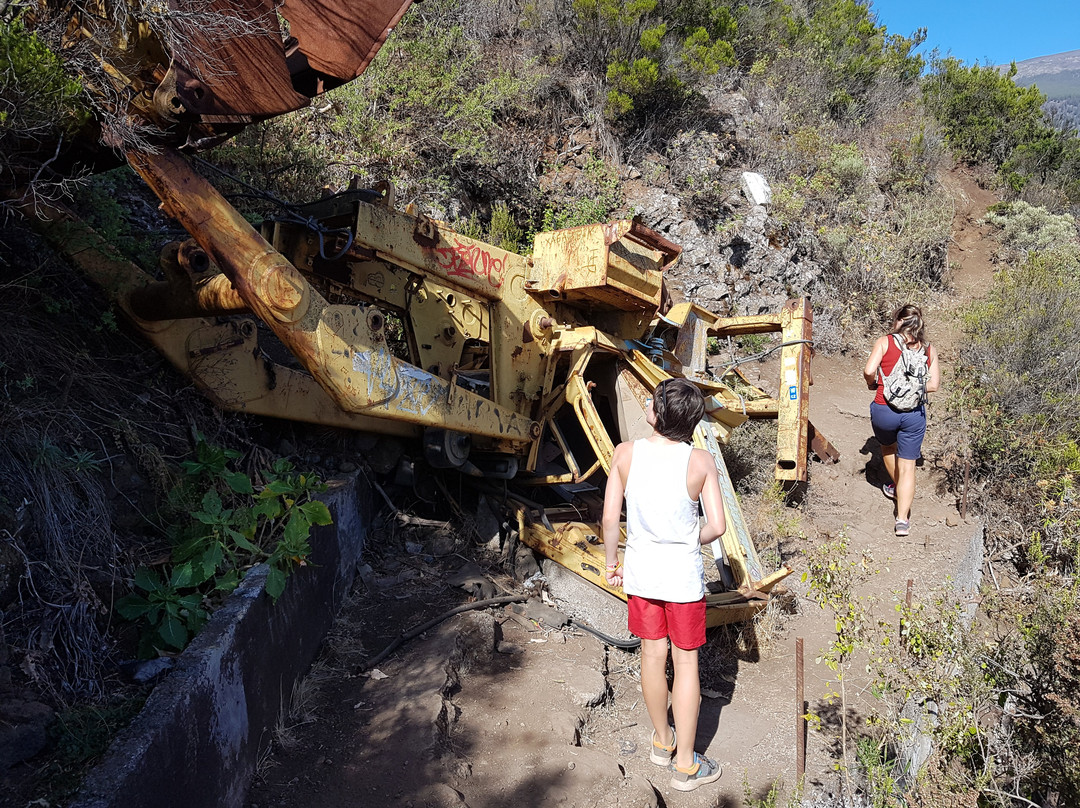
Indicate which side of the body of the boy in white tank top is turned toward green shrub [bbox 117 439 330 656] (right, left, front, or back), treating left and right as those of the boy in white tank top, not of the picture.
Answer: left

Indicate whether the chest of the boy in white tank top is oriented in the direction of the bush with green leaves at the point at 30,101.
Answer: no

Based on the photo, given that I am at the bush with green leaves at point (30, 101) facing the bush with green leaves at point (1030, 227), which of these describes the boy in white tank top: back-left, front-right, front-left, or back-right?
front-right

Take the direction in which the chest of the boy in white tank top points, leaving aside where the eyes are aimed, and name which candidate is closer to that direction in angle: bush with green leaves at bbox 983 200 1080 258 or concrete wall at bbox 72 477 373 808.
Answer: the bush with green leaves

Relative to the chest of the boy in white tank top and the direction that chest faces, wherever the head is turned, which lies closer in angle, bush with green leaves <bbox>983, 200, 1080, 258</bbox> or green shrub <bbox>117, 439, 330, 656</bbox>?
the bush with green leaves

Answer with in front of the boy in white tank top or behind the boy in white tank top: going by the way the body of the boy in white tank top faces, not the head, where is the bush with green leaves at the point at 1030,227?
in front

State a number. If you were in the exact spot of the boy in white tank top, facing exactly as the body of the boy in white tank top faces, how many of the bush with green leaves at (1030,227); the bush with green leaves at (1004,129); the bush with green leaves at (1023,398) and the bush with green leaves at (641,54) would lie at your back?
0

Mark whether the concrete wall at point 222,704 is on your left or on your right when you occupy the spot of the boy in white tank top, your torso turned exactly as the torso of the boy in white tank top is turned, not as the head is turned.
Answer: on your left

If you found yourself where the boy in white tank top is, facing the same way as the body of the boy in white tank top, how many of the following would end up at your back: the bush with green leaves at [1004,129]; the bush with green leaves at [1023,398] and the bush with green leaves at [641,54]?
0

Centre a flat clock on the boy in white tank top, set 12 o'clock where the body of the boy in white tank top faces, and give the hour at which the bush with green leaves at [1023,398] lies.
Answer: The bush with green leaves is roughly at 1 o'clock from the boy in white tank top.

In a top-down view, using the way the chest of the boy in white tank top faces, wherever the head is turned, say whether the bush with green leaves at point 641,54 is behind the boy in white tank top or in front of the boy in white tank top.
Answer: in front

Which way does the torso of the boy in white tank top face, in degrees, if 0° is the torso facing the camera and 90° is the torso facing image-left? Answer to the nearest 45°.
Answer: approximately 180°

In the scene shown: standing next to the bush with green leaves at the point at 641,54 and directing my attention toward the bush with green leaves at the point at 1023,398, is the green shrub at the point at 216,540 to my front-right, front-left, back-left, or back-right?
front-right

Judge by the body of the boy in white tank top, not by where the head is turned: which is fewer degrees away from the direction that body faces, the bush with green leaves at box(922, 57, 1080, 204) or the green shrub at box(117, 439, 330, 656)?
the bush with green leaves

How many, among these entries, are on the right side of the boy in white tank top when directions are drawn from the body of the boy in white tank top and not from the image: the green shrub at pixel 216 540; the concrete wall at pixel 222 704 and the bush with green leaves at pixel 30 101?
0
